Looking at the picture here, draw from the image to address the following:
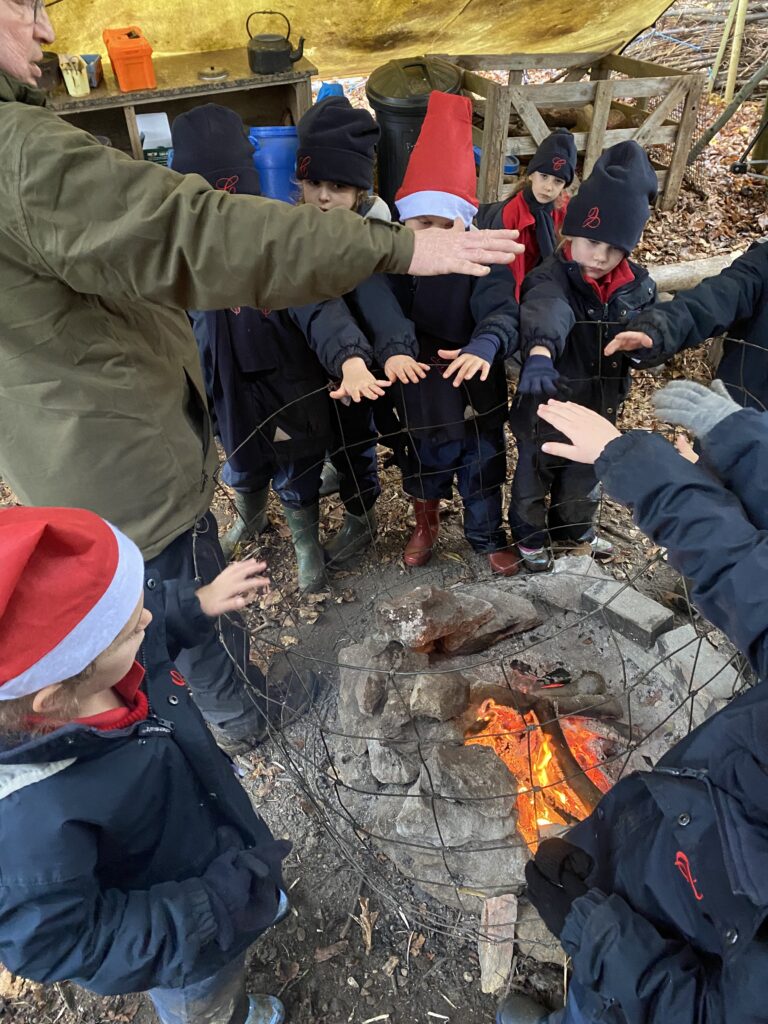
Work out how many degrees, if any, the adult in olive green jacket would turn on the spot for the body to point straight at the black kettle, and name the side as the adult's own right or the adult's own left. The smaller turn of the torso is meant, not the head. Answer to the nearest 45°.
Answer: approximately 90° to the adult's own left

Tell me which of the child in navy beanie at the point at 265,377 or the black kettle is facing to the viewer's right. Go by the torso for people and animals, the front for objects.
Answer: the black kettle

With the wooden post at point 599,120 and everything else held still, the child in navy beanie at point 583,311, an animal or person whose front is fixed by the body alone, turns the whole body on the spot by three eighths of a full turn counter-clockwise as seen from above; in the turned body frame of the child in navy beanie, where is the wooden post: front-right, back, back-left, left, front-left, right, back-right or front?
front-left

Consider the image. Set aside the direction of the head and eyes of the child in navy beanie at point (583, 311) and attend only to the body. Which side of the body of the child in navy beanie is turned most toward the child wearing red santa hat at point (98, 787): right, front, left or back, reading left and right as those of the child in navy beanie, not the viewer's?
front

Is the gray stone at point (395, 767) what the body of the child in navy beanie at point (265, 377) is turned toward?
yes

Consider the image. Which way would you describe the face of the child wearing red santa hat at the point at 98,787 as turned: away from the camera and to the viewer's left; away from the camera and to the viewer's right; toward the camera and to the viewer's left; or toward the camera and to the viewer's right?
away from the camera and to the viewer's right

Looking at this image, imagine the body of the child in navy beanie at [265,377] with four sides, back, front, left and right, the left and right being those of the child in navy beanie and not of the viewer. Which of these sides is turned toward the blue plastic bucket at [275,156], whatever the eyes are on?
back

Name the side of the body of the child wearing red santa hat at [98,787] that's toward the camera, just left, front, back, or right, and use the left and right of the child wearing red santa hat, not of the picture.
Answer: right

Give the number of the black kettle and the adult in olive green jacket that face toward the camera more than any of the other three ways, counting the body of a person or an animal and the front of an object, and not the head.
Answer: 0

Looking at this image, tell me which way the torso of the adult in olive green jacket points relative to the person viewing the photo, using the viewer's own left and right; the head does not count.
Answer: facing to the right of the viewer

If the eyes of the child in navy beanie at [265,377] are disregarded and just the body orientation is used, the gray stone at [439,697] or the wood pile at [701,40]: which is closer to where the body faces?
the gray stone
